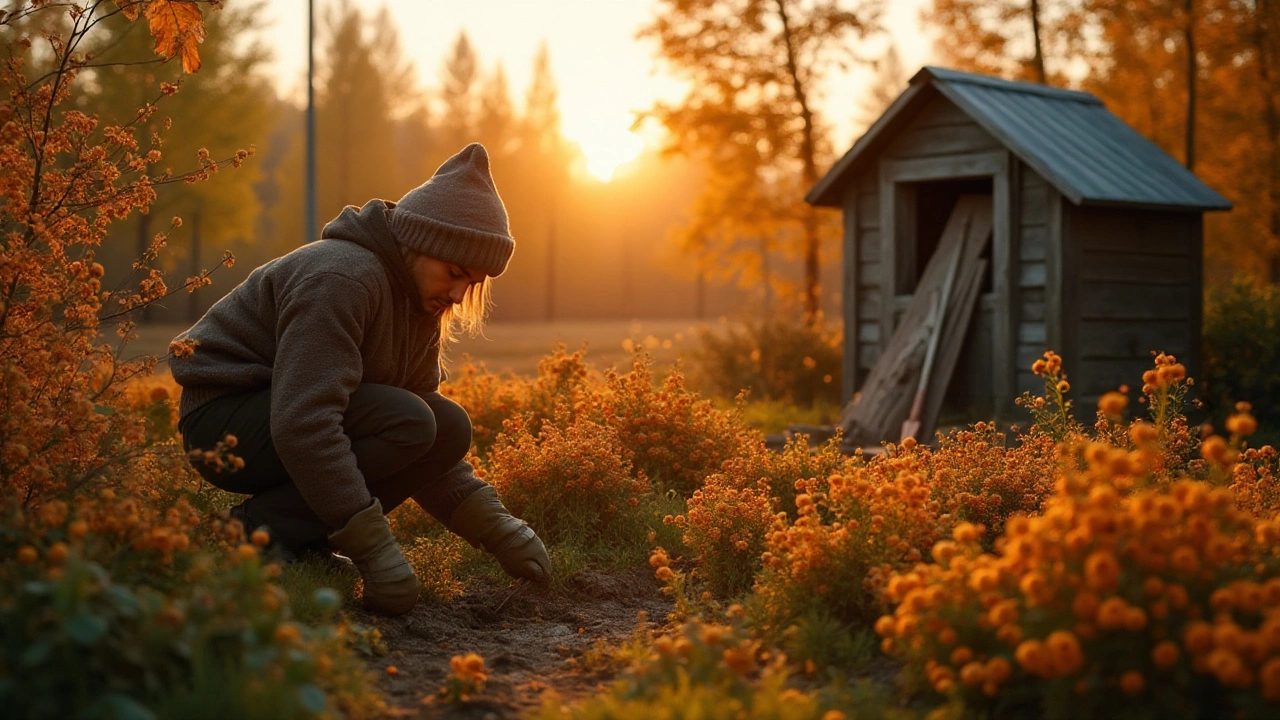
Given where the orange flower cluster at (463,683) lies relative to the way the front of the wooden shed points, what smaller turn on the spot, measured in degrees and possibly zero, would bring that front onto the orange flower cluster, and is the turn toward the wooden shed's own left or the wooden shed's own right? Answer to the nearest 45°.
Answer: approximately 45° to the wooden shed's own left

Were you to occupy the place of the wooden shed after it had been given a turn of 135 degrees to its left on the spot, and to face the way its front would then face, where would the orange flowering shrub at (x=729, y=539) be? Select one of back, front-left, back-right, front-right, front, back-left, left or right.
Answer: right

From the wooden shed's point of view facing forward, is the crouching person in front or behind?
in front

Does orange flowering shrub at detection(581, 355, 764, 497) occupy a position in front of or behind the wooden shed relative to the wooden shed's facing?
in front

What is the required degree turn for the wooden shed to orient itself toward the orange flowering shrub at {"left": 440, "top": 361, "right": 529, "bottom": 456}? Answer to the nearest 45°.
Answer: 0° — it already faces it

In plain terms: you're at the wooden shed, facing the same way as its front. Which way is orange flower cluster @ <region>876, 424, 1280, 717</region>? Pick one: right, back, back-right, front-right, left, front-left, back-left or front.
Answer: front-left

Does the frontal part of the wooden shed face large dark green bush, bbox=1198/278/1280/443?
no

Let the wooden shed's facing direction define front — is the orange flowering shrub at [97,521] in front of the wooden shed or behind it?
in front

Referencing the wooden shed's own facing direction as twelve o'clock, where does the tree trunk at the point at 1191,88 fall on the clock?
The tree trunk is roughly at 5 o'clock from the wooden shed.

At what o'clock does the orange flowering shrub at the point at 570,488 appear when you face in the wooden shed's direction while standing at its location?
The orange flowering shrub is roughly at 11 o'clock from the wooden shed.

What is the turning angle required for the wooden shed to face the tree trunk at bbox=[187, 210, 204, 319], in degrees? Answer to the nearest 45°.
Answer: approximately 90° to its right

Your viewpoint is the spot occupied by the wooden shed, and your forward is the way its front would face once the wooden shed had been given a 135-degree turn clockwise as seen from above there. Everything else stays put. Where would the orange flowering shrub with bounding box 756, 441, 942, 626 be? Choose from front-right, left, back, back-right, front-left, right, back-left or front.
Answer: back

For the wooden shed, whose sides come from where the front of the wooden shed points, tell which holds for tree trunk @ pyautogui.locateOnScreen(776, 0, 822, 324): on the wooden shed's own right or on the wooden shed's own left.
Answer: on the wooden shed's own right

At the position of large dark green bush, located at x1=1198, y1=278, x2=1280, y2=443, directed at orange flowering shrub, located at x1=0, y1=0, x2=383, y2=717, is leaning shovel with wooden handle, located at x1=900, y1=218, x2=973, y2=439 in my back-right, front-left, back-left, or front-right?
front-right

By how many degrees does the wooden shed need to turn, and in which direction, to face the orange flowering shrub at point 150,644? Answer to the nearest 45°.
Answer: approximately 45° to its left

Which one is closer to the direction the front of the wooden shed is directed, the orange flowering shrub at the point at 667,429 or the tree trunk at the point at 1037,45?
the orange flowering shrub
